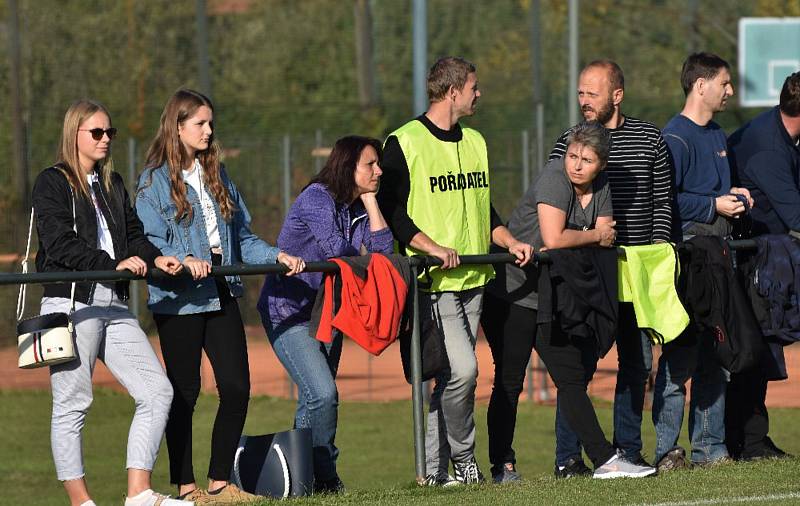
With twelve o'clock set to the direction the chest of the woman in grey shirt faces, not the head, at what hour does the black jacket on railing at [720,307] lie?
The black jacket on railing is roughly at 10 o'clock from the woman in grey shirt.

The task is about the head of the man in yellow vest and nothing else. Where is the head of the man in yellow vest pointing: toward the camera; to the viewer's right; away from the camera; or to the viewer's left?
to the viewer's right

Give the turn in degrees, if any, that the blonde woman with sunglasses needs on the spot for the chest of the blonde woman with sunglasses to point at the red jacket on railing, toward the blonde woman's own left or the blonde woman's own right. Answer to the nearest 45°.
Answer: approximately 45° to the blonde woman's own left

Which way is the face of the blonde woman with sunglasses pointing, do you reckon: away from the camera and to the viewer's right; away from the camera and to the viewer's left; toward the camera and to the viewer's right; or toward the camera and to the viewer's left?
toward the camera and to the viewer's right

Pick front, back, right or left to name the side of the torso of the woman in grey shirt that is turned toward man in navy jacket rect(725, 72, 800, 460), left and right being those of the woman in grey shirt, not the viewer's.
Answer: left

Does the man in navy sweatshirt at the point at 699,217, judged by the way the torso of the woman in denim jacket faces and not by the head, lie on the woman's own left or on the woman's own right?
on the woman's own left

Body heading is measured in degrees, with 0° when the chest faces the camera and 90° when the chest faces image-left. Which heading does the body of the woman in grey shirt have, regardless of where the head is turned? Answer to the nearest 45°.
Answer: approximately 315°

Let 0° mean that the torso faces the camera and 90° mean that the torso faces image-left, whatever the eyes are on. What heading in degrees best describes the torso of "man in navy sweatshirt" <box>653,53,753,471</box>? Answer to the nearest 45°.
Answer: approximately 315°
